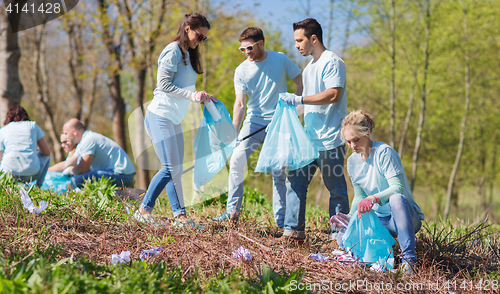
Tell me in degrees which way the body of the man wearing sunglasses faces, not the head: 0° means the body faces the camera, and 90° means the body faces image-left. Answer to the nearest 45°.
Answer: approximately 45°

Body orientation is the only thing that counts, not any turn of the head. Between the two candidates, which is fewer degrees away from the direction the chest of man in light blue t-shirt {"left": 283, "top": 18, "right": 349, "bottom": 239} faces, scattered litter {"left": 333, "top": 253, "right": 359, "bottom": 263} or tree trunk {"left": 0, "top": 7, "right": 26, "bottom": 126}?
the tree trunk

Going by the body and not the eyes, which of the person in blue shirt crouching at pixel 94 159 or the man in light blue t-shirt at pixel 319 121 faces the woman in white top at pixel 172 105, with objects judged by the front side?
the man in light blue t-shirt

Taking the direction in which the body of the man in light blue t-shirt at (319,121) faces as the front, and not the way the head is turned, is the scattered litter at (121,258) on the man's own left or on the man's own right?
on the man's own left

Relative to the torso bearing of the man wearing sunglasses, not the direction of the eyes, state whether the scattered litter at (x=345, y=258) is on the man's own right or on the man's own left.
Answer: on the man's own left

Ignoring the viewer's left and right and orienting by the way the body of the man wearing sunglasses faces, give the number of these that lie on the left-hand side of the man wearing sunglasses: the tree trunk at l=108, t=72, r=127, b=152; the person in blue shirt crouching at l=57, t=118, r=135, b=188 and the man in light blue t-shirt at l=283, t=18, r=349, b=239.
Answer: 1

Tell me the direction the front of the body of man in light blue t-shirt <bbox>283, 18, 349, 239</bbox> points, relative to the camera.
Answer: to the viewer's left
